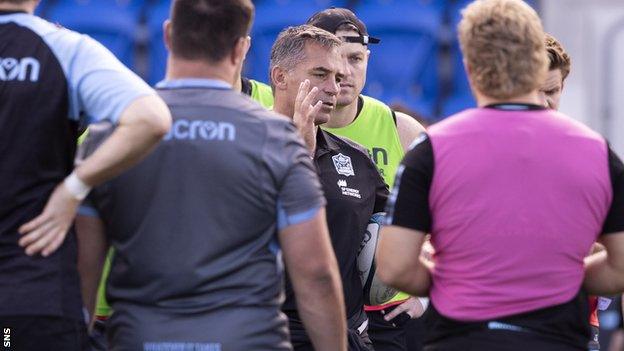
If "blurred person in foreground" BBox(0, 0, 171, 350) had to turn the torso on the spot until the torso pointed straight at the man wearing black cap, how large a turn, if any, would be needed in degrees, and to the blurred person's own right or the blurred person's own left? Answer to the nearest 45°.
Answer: approximately 45° to the blurred person's own right

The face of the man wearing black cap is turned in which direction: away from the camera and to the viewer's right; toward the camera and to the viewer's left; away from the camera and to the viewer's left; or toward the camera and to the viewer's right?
toward the camera and to the viewer's left

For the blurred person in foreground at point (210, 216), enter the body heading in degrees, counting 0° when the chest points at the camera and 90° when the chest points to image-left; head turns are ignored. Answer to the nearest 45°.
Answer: approximately 180°

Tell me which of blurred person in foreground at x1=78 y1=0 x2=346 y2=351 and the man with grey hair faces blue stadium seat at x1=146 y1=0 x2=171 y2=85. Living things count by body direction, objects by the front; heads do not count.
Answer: the blurred person in foreground

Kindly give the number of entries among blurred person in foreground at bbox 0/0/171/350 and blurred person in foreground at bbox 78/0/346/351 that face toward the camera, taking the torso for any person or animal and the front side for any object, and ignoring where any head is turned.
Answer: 0

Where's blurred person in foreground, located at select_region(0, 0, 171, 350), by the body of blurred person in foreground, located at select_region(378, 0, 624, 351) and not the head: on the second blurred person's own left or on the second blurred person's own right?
on the second blurred person's own left

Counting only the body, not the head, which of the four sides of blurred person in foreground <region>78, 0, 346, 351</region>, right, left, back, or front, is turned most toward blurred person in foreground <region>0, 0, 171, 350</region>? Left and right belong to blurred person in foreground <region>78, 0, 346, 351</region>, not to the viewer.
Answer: left

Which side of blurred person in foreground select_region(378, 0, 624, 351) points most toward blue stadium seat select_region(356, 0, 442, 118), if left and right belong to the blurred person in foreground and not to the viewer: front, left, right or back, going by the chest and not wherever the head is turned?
front

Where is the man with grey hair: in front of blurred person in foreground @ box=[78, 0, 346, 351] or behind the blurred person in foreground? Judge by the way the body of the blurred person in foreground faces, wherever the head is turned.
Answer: in front

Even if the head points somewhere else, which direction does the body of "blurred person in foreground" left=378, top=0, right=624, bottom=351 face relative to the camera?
away from the camera

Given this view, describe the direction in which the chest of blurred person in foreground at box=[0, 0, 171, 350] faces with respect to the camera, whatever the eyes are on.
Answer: away from the camera

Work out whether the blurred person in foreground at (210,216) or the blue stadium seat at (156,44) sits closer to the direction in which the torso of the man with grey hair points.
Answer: the blurred person in foreground
